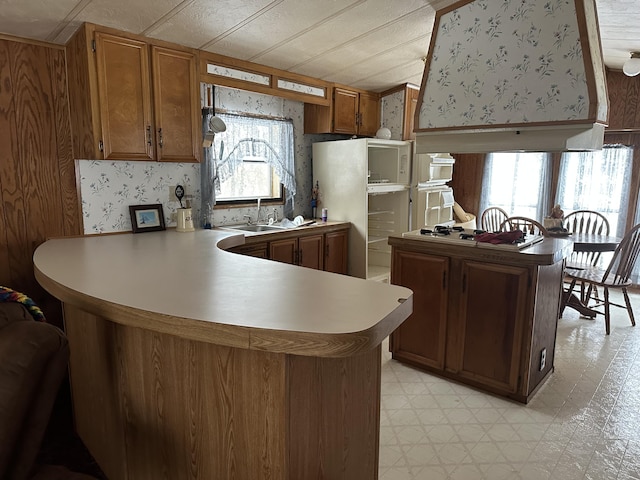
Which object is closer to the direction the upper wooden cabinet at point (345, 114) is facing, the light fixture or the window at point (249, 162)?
the light fixture

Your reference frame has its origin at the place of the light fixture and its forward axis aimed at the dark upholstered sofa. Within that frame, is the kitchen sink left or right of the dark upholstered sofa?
right

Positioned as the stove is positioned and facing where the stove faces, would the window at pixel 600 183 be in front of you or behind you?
behind

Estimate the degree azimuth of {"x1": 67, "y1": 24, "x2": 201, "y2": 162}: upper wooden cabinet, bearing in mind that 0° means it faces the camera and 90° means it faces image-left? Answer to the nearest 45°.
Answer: approximately 315°

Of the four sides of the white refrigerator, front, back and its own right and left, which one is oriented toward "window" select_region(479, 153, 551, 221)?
left

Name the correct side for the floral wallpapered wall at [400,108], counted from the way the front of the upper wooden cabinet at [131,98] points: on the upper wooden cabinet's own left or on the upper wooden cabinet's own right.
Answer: on the upper wooden cabinet's own left

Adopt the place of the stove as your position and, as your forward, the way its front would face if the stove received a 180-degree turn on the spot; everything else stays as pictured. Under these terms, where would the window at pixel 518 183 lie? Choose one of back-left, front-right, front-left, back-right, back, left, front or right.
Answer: front-left

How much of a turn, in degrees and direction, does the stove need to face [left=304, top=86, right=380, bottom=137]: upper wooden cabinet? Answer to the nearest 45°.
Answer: approximately 90° to its right

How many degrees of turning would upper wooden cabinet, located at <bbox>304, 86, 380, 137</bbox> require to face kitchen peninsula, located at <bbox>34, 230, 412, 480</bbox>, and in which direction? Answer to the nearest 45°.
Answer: approximately 45° to its right

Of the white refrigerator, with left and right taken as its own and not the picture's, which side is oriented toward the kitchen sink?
right

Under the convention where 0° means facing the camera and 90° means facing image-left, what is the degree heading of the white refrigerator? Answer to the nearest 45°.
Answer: approximately 315°

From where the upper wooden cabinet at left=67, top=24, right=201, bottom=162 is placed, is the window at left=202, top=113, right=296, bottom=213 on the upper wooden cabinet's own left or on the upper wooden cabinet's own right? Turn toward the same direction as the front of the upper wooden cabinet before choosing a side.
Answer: on the upper wooden cabinet's own left
